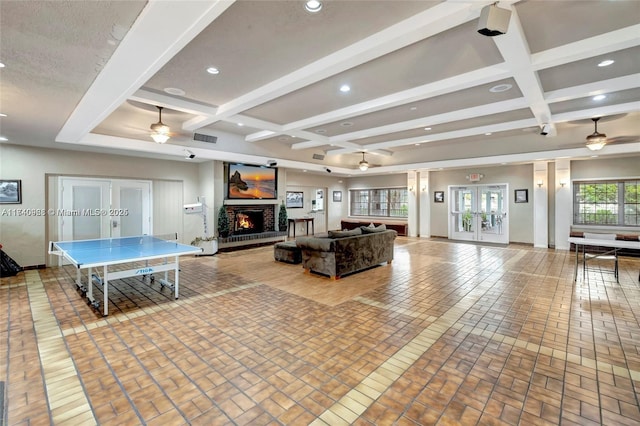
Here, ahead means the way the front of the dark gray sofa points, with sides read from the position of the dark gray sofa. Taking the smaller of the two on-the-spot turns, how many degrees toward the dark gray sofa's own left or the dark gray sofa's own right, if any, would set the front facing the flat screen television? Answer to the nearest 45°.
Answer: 0° — it already faces it

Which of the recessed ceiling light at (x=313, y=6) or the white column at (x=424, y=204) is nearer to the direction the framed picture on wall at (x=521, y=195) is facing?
the recessed ceiling light

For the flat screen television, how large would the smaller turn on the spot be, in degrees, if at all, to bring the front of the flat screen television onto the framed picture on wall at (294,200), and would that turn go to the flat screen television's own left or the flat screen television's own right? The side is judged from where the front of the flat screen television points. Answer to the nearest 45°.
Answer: approximately 90° to the flat screen television's own left

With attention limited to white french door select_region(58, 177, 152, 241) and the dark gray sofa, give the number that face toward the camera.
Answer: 1

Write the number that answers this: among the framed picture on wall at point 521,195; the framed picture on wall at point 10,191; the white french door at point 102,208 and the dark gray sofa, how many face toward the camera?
3

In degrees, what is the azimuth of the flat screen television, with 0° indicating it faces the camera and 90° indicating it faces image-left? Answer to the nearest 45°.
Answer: approximately 315°

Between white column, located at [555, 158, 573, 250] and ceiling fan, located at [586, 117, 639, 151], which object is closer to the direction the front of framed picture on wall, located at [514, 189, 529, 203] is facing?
the ceiling fan

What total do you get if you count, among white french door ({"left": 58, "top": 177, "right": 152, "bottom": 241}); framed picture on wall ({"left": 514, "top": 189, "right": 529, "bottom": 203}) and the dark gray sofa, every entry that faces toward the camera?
2

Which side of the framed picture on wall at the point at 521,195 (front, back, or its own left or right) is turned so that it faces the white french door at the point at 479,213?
right
